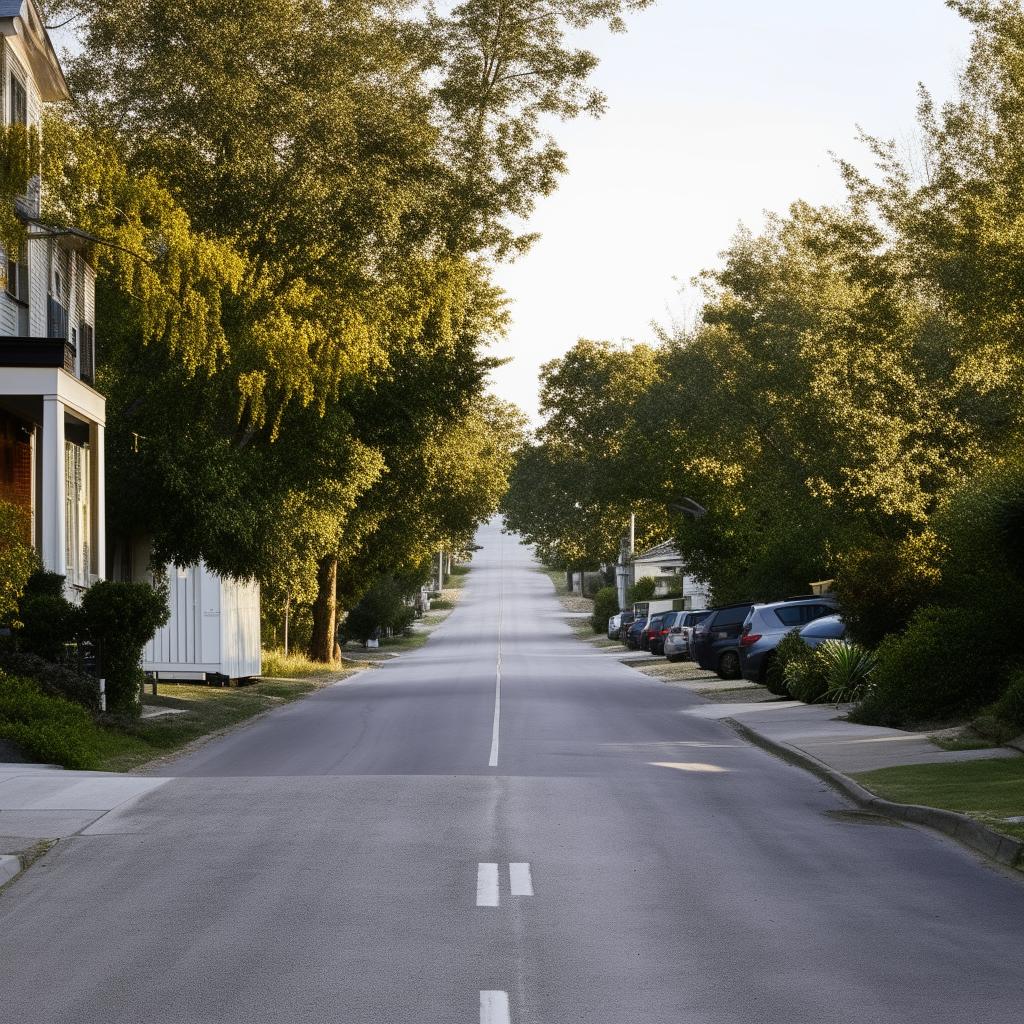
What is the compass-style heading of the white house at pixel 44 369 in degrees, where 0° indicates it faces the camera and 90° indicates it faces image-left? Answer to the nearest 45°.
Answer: approximately 315°

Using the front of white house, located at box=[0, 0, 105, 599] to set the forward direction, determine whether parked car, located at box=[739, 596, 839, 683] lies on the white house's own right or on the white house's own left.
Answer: on the white house's own left

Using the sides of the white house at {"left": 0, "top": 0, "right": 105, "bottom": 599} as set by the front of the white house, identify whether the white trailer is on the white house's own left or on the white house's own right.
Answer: on the white house's own left

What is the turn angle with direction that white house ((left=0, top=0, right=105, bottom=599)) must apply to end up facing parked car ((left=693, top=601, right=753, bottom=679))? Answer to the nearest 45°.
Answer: approximately 90° to its left

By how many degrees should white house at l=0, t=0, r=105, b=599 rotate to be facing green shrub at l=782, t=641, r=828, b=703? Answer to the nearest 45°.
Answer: approximately 45° to its left

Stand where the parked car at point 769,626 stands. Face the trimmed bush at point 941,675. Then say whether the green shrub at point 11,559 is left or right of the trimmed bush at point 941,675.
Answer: right
